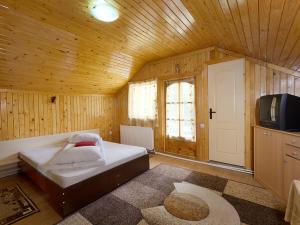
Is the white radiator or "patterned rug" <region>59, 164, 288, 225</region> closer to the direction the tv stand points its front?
the patterned rug

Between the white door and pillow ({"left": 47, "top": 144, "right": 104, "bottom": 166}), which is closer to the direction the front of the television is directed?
the pillow

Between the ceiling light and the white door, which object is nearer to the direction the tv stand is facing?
the ceiling light

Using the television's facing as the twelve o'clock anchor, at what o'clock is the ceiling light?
The ceiling light is roughly at 12 o'clock from the television.

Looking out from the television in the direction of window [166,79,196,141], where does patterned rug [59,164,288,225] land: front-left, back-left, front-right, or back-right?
front-left

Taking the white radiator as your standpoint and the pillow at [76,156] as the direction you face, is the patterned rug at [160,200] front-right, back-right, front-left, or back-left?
front-left

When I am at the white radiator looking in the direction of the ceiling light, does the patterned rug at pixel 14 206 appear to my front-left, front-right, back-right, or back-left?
front-right

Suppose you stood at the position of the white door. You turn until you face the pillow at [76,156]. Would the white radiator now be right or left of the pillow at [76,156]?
right

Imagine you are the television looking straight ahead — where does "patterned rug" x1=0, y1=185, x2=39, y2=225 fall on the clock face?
The patterned rug is roughly at 12 o'clock from the television.

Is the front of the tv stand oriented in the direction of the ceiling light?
yes

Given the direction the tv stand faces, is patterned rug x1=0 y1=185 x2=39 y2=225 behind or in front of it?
in front

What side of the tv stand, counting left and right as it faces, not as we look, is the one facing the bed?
front

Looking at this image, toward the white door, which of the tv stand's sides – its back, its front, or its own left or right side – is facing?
right

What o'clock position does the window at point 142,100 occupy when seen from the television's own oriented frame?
The window is roughly at 2 o'clock from the television.

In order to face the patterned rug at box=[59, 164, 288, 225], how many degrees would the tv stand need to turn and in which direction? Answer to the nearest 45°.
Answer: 0° — it already faces it

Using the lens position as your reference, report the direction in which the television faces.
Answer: facing the viewer and to the left of the viewer
